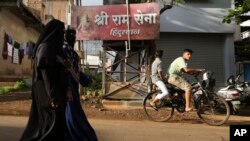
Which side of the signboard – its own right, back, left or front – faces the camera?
front

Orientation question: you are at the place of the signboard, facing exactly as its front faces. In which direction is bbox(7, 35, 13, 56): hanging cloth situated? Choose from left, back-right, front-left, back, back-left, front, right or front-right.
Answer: back-right

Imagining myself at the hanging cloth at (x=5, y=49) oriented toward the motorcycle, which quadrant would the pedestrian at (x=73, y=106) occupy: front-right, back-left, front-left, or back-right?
front-right

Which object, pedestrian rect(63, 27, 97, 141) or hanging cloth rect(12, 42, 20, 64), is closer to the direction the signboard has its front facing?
the pedestrian

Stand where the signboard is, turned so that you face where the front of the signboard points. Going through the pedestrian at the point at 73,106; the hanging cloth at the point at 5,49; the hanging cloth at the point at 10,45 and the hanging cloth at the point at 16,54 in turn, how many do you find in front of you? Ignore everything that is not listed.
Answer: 1

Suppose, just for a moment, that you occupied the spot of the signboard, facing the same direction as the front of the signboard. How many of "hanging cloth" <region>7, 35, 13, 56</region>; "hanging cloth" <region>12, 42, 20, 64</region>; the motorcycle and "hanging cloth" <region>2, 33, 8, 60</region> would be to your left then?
1

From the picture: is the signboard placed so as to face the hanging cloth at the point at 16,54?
no

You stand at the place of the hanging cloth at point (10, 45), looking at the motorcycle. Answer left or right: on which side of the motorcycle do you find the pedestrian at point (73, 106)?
right

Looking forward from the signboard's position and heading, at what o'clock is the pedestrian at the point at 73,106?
The pedestrian is roughly at 12 o'clock from the signboard.

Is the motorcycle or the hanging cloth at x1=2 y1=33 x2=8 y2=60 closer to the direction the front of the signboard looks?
the motorcycle

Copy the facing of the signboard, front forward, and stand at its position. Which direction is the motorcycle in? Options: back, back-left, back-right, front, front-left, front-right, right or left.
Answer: left
